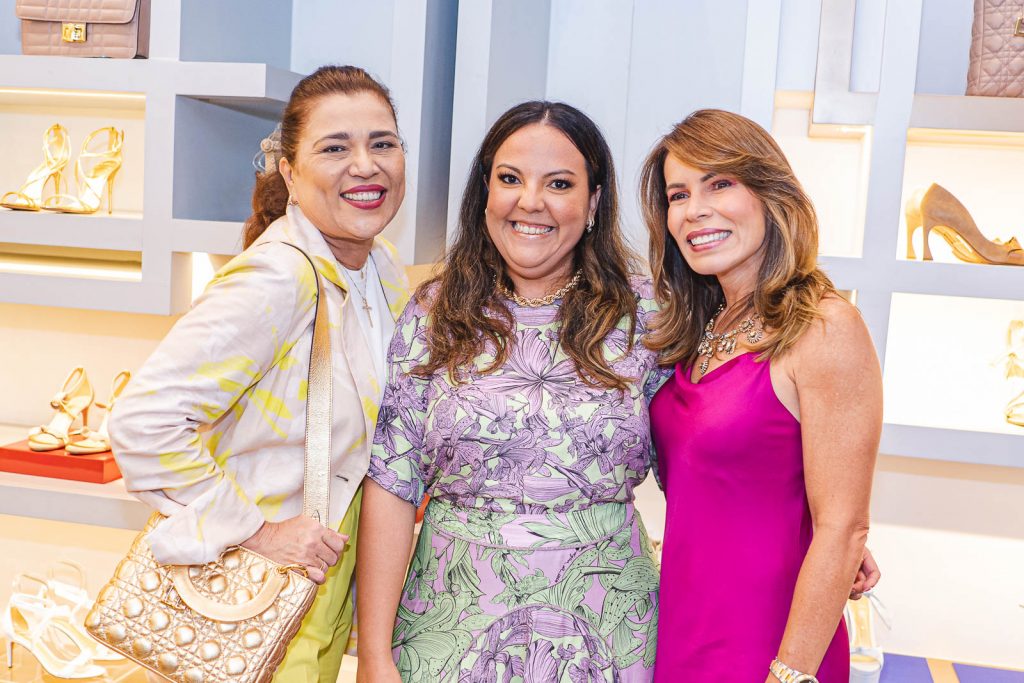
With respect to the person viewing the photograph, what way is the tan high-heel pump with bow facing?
facing to the right of the viewer

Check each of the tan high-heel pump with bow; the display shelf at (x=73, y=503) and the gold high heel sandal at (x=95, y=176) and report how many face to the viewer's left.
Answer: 1

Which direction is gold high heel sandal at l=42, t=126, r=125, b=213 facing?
to the viewer's left

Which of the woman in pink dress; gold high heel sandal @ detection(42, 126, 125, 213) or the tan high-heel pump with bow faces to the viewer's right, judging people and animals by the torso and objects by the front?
the tan high-heel pump with bow

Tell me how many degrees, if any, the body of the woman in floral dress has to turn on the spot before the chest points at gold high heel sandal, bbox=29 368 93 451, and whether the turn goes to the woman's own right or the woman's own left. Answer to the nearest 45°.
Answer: approximately 135° to the woman's own right
